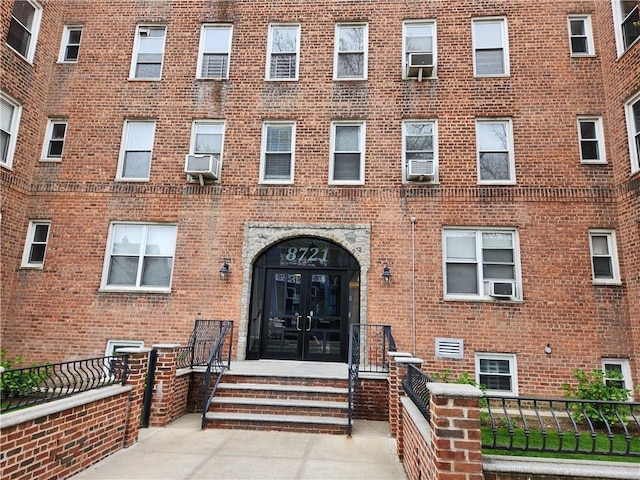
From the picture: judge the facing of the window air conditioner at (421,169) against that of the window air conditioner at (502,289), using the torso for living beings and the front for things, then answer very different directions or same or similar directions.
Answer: same or similar directions

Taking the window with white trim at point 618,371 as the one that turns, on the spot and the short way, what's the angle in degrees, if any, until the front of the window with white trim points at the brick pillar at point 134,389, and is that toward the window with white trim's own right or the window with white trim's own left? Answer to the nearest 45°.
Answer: approximately 45° to the window with white trim's own right

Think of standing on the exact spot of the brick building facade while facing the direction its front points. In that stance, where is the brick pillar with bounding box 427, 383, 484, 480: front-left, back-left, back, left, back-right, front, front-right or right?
front

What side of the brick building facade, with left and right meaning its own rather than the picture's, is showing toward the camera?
front

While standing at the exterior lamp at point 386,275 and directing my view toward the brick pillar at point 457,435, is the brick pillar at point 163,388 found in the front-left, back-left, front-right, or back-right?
front-right

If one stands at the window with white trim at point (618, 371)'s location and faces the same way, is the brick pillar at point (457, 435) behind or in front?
in front

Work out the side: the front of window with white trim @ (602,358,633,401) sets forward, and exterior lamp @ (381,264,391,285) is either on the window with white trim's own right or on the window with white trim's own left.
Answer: on the window with white trim's own right

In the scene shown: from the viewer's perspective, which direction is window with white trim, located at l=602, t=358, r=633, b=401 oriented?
toward the camera
